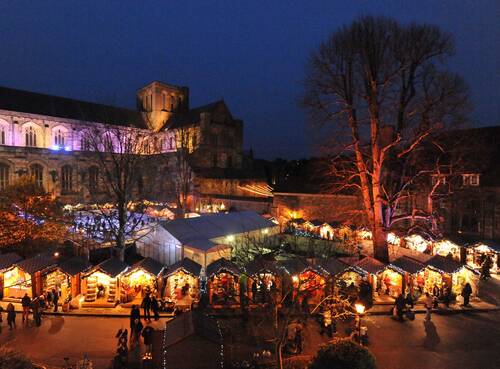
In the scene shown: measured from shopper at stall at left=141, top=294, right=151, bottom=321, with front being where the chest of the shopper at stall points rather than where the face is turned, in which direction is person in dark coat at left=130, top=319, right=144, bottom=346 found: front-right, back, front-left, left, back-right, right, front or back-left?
back

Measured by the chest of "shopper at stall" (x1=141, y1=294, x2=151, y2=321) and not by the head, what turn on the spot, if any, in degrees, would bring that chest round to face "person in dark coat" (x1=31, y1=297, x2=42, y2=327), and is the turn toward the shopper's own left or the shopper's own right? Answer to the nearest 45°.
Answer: approximately 90° to the shopper's own left

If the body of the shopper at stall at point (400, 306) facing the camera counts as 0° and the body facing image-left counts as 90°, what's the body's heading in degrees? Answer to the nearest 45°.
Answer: approximately 180°

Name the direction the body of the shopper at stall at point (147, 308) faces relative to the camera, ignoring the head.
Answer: away from the camera

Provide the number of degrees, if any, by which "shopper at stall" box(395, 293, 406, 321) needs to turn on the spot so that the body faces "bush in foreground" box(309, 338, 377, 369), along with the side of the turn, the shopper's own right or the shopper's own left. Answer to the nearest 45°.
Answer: approximately 180°

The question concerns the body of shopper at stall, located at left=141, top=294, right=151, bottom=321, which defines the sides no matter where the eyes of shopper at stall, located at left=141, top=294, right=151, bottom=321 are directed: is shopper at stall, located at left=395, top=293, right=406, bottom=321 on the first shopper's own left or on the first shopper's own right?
on the first shopper's own right

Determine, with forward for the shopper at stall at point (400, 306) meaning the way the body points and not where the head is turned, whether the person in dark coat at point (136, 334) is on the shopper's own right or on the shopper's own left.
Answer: on the shopper's own left

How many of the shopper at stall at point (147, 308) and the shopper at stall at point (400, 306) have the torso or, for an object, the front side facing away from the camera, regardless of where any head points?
2

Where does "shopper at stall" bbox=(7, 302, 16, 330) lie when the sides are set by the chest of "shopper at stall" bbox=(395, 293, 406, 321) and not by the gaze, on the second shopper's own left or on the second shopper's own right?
on the second shopper's own left

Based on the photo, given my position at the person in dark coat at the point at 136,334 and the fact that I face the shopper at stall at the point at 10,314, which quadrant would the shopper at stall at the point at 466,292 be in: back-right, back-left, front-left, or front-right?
back-right

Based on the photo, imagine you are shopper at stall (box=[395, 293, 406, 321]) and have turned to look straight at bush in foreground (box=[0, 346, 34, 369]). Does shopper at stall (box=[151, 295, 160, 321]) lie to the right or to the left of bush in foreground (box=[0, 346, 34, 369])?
right

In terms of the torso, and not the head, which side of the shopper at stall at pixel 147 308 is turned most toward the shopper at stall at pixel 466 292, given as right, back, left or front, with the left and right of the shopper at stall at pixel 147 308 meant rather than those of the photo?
right
